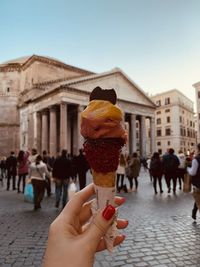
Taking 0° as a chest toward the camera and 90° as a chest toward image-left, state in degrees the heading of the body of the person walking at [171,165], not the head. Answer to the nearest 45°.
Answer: approximately 180°

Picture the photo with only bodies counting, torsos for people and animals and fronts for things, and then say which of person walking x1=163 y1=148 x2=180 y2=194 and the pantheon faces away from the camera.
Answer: the person walking

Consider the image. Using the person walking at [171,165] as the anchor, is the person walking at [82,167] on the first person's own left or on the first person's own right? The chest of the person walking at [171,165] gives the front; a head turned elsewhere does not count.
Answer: on the first person's own left

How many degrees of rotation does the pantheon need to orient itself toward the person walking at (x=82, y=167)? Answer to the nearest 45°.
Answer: approximately 45° to its right

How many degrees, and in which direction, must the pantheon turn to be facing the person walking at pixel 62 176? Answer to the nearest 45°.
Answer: approximately 45° to its right

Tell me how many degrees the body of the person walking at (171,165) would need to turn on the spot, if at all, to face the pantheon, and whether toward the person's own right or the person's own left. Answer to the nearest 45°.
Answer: approximately 45° to the person's own left

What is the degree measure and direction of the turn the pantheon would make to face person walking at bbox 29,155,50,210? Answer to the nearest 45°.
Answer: approximately 45° to its right

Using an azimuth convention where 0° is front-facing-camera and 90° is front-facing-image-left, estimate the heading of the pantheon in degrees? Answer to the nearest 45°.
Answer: approximately 315°

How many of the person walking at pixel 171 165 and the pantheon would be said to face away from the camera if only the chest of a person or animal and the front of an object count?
1
